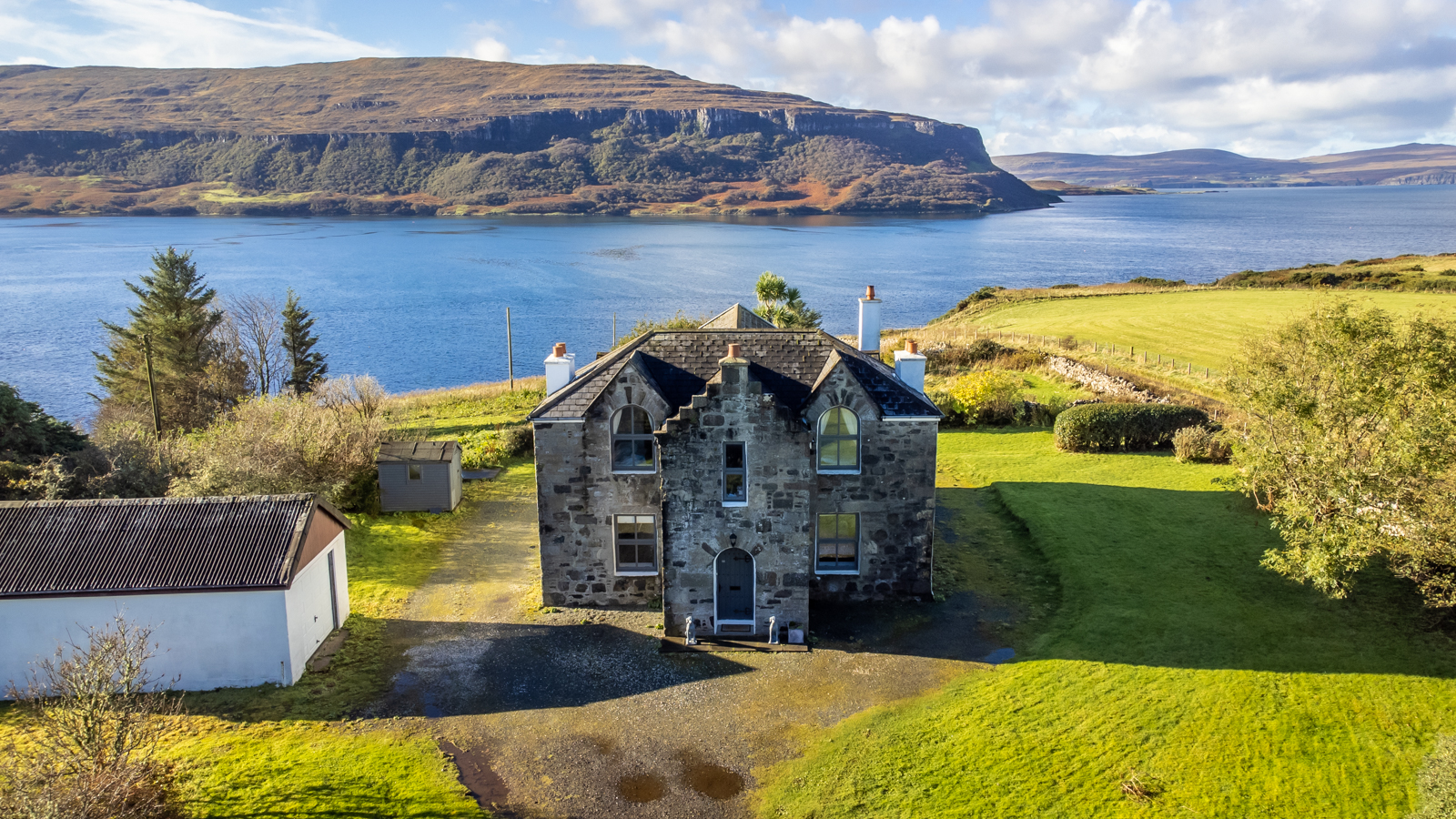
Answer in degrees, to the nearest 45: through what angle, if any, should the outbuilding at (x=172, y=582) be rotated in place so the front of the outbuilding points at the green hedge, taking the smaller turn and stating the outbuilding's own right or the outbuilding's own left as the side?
0° — it already faces it

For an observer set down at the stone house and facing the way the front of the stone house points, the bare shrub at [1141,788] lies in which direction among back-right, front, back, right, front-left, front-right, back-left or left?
front-left

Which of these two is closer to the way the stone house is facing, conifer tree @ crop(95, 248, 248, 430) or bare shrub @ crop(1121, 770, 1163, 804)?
the bare shrub

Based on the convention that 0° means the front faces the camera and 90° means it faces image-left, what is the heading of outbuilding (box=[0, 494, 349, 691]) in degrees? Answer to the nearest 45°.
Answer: approximately 270°

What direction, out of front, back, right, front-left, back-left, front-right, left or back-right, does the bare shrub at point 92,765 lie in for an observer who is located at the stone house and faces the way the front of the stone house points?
front-right

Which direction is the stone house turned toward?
toward the camera

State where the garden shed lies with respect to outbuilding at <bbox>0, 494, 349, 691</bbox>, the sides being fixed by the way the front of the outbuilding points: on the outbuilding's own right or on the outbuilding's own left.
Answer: on the outbuilding's own left

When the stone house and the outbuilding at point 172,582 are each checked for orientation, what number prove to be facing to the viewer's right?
1

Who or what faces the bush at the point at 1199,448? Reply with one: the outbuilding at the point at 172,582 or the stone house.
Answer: the outbuilding

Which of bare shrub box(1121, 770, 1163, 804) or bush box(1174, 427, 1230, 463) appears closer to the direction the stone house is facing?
the bare shrub

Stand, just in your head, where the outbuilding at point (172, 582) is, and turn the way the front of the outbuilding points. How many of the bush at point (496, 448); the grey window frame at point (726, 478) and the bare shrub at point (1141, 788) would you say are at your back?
0

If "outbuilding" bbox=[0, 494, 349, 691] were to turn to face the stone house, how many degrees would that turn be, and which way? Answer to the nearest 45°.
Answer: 0° — it already faces it

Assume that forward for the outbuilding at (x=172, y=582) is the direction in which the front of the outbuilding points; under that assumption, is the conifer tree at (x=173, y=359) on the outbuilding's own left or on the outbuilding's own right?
on the outbuilding's own left

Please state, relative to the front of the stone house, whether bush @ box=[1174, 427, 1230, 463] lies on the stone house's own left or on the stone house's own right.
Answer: on the stone house's own left

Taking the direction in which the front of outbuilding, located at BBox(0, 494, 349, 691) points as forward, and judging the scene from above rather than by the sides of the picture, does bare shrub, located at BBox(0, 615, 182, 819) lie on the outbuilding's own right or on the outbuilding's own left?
on the outbuilding's own right

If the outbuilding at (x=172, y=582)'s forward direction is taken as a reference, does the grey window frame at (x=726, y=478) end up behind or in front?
in front
